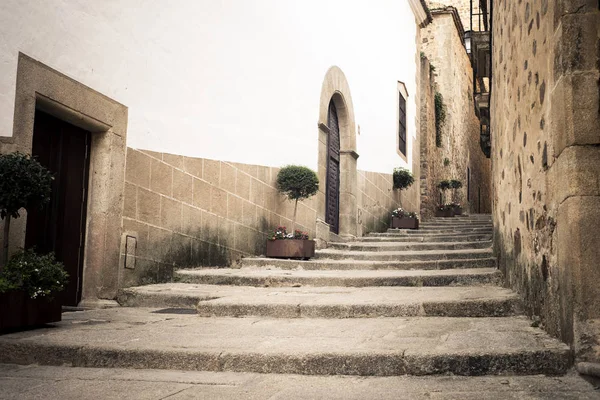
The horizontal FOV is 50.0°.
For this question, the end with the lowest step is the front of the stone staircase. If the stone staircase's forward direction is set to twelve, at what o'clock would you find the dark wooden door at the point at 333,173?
The dark wooden door is roughly at 6 o'clock from the stone staircase.

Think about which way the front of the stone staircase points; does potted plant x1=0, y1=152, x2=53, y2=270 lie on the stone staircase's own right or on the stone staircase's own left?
on the stone staircase's own right

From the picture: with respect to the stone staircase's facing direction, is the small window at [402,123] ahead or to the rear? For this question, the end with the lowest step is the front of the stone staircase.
to the rear

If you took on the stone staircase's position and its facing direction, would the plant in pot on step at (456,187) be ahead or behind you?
behind

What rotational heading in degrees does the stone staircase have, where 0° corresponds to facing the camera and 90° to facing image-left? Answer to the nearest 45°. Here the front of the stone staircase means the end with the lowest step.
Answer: approximately 0°

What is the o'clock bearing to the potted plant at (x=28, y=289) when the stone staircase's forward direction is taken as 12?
The potted plant is roughly at 3 o'clock from the stone staircase.

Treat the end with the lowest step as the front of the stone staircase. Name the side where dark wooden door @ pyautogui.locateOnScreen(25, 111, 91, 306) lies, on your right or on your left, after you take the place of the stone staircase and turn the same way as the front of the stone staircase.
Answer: on your right
